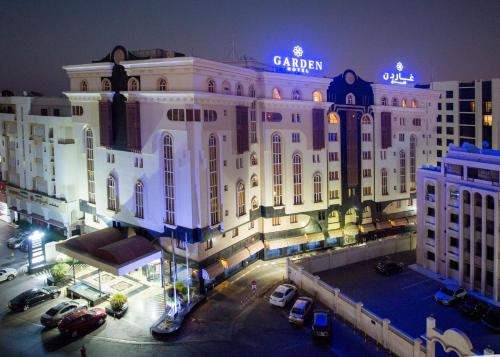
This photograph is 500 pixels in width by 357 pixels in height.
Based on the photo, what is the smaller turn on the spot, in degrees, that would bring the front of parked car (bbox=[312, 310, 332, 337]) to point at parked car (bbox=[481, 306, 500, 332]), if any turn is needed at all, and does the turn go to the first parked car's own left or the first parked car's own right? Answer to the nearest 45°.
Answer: approximately 90° to the first parked car's own left

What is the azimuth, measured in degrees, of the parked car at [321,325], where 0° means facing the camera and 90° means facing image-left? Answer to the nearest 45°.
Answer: approximately 0°

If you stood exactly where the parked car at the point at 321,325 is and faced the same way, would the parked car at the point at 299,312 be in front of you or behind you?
in front

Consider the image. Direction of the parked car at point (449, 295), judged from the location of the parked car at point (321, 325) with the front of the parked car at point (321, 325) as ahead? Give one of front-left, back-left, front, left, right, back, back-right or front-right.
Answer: back-left
